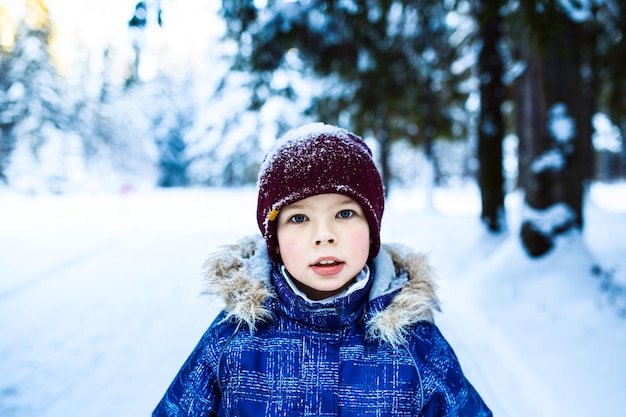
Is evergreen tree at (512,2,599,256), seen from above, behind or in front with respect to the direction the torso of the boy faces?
behind

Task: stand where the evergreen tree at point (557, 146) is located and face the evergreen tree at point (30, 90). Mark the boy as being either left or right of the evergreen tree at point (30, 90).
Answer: left

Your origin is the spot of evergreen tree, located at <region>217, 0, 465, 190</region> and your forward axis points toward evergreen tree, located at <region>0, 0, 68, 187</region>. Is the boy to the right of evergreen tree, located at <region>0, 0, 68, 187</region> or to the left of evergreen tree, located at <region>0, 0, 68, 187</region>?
left

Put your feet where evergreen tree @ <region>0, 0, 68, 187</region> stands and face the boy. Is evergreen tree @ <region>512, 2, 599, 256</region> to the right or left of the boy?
left

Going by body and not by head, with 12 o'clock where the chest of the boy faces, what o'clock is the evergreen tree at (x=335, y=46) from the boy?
The evergreen tree is roughly at 6 o'clock from the boy.

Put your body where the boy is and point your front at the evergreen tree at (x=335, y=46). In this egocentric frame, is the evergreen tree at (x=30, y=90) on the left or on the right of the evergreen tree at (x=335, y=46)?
left

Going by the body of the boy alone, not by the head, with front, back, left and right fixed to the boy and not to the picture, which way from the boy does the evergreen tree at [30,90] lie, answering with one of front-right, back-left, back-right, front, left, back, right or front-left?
back-right
